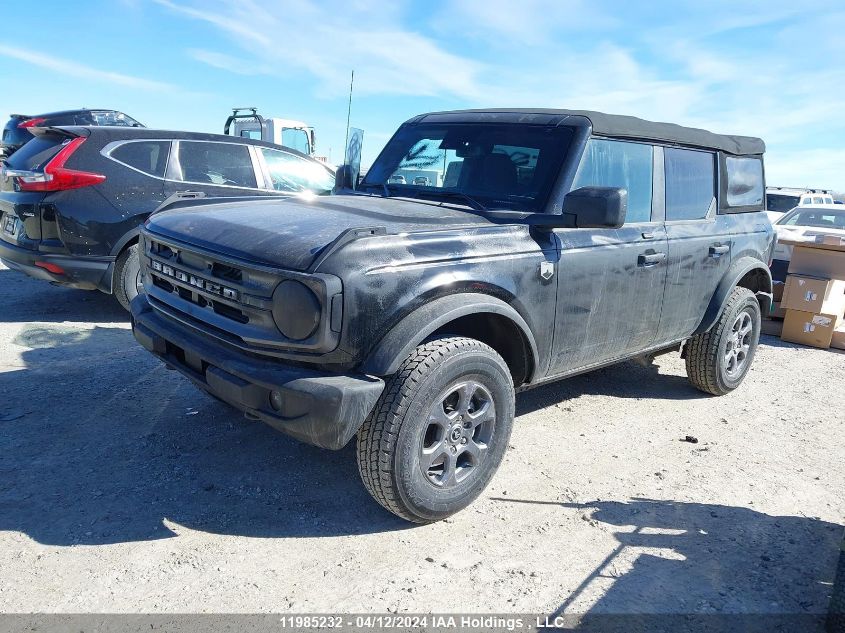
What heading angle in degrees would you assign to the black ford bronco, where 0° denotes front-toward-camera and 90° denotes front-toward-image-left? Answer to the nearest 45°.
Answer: approximately 45°

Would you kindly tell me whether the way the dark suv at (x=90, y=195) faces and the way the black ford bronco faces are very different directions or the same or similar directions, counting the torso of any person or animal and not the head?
very different directions

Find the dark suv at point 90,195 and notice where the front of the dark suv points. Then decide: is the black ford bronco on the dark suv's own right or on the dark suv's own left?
on the dark suv's own right

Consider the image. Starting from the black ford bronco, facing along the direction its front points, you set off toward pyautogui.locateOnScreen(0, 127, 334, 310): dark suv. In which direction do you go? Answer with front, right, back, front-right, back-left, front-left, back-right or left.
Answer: right

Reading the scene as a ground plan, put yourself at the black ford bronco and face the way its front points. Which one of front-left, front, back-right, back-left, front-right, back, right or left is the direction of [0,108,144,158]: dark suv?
right

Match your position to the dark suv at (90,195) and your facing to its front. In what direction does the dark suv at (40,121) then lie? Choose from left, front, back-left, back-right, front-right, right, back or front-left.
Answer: front-left

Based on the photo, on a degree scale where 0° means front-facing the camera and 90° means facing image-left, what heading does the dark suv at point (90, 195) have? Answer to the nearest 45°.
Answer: approximately 225°

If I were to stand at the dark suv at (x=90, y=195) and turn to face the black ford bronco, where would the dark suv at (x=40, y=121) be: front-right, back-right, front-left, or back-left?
back-left
